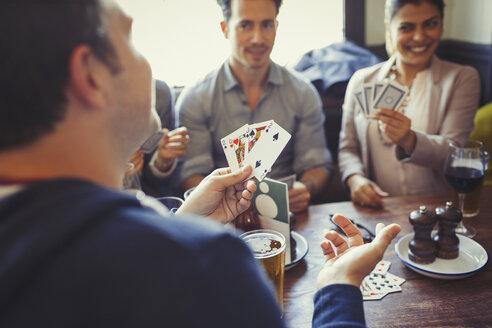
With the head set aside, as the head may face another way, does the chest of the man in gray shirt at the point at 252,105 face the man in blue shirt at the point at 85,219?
yes

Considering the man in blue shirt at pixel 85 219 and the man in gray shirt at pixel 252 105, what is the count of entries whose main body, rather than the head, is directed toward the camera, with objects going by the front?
1

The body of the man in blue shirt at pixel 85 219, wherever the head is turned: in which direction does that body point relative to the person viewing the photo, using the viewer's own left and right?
facing away from the viewer and to the right of the viewer

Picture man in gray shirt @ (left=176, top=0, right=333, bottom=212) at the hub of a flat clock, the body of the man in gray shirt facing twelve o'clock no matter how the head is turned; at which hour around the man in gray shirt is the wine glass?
The wine glass is roughly at 11 o'clock from the man in gray shirt.

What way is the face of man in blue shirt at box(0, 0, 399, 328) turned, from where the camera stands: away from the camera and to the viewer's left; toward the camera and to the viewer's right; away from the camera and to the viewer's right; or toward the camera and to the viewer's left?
away from the camera and to the viewer's right

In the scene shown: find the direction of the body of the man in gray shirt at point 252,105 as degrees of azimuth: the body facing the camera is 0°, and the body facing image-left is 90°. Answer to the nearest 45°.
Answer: approximately 0°
